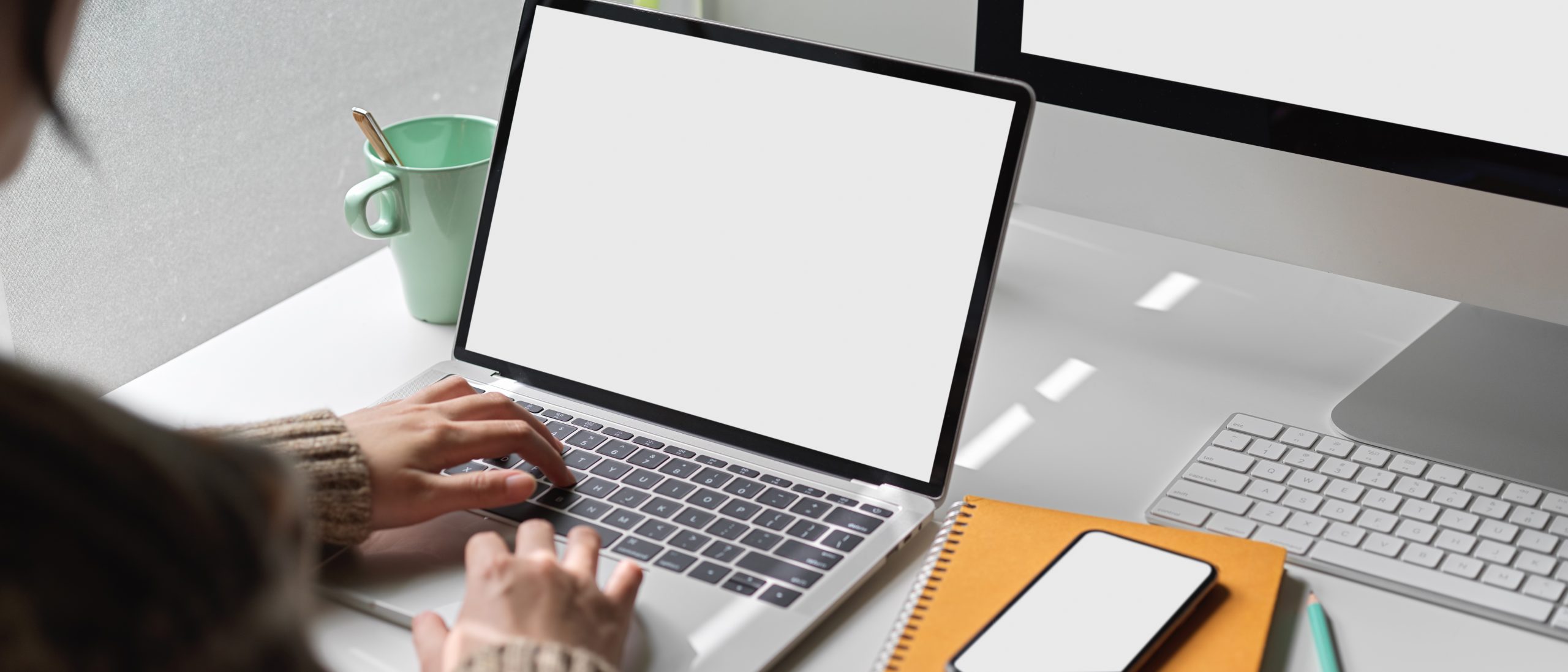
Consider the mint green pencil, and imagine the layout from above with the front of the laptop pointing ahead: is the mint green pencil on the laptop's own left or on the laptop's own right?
on the laptop's own left

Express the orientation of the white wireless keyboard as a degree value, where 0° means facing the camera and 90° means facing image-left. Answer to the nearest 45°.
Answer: approximately 45°
